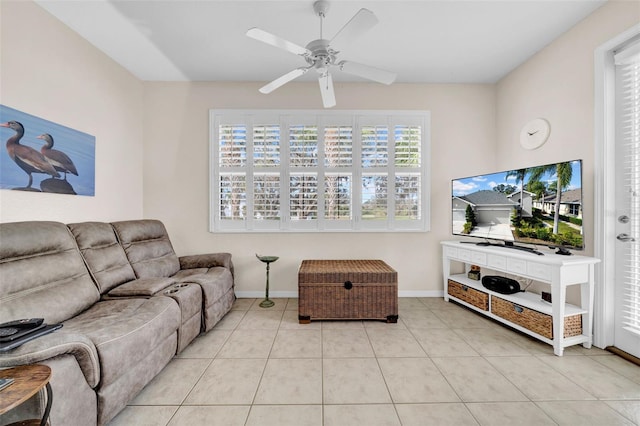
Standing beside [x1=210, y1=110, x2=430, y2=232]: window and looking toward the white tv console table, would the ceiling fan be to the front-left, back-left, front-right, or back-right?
front-right

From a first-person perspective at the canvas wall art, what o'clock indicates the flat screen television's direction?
The flat screen television is roughly at 12 o'clock from the canvas wall art.

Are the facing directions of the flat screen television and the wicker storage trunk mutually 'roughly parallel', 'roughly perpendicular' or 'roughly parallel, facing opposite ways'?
roughly perpendicular

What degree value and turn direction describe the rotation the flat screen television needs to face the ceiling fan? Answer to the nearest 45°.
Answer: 0° — it already faces it

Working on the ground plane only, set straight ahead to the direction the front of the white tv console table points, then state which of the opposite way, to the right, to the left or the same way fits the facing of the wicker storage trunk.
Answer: to the left

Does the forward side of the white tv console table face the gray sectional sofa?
yes

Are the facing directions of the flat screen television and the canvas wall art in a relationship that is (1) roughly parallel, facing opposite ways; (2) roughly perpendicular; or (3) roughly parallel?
roughly parallel, facing opposite ways

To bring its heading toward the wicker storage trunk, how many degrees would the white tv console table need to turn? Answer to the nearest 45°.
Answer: approximately 45° to its right

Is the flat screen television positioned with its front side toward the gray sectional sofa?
yes

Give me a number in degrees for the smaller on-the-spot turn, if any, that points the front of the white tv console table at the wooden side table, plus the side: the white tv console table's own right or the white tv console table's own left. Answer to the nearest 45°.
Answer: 0° — it already faces it

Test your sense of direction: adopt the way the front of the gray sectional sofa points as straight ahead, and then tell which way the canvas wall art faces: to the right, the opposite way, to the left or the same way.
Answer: the same way

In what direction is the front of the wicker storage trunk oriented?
toward the camera

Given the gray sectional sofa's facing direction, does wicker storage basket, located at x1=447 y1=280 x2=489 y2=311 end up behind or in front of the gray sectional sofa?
in front

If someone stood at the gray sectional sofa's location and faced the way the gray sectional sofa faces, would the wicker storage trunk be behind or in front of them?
in front

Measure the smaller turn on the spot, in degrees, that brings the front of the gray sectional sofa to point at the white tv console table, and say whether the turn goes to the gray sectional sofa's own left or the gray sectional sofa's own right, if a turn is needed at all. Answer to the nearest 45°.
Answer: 0° — it already faces it

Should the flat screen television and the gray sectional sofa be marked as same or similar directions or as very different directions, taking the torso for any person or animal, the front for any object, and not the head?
very different directions

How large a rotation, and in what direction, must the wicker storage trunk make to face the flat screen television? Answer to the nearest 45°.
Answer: approximately 90° to its left

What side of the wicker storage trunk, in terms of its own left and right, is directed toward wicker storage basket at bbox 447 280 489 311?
left

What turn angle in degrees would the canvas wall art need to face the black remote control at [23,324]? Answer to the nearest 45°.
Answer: approximately 45° to its right

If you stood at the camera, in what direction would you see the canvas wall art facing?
facing the viewer and to the right of the viewer

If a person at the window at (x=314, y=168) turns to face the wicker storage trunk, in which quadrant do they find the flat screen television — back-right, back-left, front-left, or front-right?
front-left

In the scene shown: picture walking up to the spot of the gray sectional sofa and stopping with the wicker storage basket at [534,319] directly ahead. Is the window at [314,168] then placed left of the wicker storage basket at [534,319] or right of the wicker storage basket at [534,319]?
left

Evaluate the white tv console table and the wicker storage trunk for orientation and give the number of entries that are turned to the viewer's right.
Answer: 0

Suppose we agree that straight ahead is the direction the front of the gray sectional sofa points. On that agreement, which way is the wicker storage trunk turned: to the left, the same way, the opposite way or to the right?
to the right
